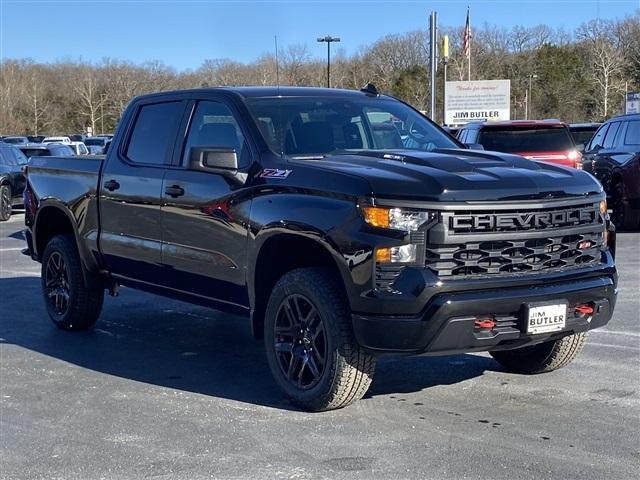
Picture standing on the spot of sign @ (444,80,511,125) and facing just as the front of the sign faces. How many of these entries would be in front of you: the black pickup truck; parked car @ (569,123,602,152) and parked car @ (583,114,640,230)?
3

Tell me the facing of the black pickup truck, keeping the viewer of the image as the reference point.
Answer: facing the viewer and to the right of the viewer

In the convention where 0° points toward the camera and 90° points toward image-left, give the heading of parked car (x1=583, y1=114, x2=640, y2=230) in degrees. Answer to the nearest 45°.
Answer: approximately 135°

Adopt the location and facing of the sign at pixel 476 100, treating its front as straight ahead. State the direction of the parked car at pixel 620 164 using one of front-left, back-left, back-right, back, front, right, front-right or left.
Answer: front

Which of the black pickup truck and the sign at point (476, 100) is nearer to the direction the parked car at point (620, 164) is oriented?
the sign

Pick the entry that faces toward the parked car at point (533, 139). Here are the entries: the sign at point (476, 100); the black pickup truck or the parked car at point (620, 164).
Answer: the sign

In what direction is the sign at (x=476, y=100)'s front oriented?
toward the camera

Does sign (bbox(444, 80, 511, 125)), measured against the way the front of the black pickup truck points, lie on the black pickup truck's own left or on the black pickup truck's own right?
on the black pickup truck's own left

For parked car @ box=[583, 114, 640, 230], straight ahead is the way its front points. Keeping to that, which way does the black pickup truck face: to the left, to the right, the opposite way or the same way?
the opposite way
